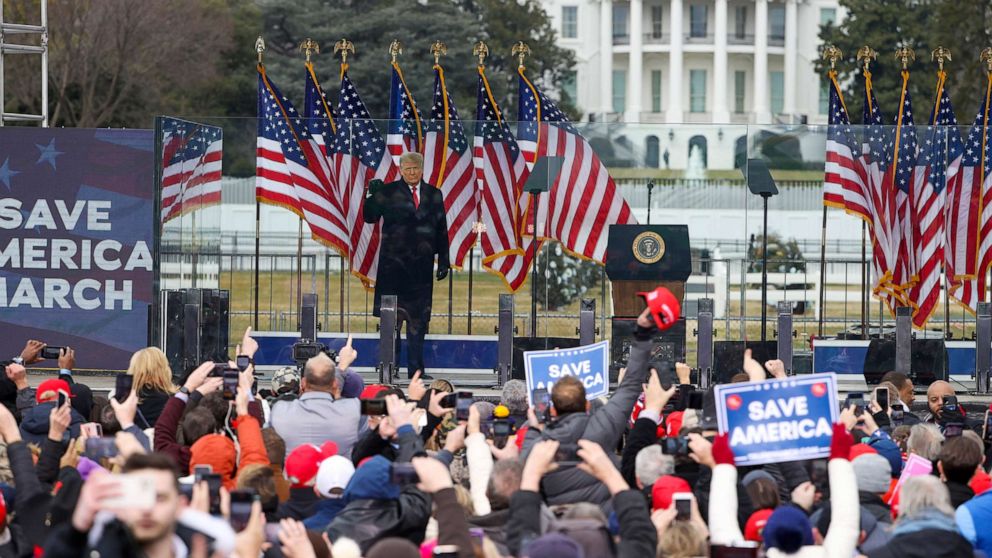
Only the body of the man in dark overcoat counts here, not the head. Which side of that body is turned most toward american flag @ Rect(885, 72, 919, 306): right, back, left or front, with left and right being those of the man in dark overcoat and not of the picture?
left

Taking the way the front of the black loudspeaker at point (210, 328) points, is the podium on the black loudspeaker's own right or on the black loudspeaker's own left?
on the black loudspeaker's own left

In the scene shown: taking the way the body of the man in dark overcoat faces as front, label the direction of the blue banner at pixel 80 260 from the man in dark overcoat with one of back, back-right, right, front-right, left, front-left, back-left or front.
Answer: right

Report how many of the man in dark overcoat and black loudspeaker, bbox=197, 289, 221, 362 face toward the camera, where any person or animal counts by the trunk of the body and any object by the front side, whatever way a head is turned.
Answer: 2

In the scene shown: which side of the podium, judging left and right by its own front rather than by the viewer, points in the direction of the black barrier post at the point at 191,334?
right

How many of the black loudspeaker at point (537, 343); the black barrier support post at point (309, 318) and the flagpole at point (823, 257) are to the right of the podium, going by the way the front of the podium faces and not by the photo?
2

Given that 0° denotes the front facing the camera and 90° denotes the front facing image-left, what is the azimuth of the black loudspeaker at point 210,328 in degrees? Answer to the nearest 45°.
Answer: approximately 0°
